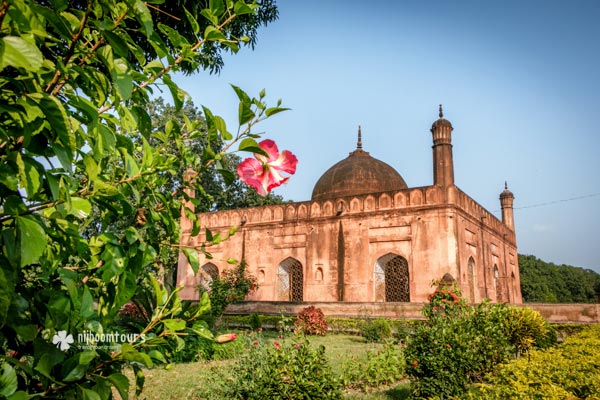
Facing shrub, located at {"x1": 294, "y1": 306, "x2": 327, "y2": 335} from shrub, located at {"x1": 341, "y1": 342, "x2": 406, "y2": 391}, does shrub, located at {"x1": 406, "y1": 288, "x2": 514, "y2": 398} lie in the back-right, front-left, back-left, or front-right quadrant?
back-right

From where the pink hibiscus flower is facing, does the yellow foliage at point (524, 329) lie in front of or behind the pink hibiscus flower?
behind

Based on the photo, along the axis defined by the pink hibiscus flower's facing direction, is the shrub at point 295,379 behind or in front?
behind

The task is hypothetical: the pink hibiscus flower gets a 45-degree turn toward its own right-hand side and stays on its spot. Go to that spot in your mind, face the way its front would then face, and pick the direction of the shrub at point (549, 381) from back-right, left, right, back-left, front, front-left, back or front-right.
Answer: back

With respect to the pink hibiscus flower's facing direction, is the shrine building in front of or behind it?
behind

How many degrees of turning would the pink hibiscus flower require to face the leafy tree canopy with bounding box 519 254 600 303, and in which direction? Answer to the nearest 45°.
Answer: approximately 135° to its left

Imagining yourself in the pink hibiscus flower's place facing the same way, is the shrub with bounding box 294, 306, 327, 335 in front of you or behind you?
behind

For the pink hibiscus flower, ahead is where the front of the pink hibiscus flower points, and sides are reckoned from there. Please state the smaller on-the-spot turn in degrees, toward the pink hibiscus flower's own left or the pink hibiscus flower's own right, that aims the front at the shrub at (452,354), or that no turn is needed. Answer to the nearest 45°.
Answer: approximately 135° to the pink hibiscus flower's own left

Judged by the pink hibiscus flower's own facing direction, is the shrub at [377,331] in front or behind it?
behind

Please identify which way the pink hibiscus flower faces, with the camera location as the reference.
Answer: facing the viewer

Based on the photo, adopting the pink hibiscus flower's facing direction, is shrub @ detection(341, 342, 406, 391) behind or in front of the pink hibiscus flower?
behind
